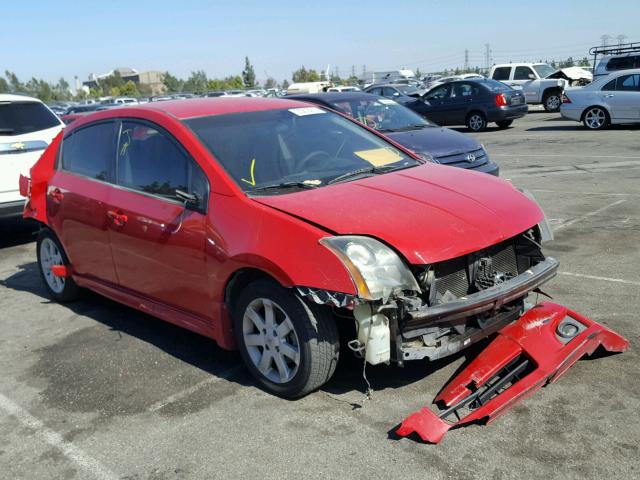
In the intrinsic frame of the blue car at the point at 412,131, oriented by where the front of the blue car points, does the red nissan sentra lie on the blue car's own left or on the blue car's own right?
on the blue car's own right

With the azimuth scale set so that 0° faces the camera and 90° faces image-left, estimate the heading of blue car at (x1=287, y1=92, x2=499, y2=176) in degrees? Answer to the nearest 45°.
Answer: approximately 315°

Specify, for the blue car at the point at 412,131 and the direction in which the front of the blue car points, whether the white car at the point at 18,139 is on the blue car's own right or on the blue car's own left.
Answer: on the blue car's own right

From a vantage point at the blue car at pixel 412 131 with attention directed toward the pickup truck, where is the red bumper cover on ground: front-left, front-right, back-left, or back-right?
back-right

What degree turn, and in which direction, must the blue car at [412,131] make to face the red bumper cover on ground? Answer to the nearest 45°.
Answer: approximately 45° to its right

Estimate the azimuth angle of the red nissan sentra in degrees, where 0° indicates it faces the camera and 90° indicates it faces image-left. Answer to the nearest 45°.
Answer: approximately 315°

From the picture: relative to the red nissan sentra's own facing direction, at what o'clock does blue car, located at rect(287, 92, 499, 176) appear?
The blue car is roughly at 8 o'clock from the red nissan sentra.

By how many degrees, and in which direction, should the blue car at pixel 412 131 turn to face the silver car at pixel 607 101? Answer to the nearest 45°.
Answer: approximately 90° to its left

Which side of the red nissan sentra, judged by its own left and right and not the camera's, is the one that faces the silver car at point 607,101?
left
